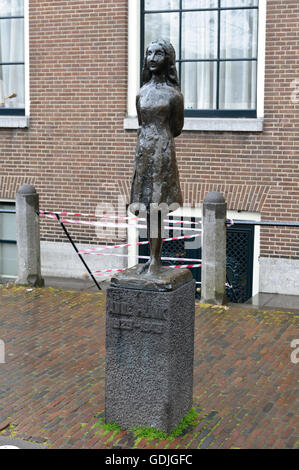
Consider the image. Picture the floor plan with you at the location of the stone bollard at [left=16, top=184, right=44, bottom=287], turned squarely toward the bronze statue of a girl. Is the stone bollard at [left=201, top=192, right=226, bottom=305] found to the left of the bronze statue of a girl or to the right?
left

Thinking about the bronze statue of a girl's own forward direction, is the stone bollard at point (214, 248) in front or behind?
behind

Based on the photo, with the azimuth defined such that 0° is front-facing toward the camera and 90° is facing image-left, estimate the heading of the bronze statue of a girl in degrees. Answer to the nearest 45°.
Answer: approximately 45°
